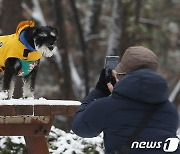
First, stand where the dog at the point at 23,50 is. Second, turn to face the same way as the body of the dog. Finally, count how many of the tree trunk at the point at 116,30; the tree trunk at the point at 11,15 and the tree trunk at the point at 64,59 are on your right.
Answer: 0

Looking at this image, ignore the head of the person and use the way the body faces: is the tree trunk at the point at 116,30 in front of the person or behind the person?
in front

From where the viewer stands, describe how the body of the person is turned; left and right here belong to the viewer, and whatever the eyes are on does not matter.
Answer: facing away from the viewer and to the left of the viewer

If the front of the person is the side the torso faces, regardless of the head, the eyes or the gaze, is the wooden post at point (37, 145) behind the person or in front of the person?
in front

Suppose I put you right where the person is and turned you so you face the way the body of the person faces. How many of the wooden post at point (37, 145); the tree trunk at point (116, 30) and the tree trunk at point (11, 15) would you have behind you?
0

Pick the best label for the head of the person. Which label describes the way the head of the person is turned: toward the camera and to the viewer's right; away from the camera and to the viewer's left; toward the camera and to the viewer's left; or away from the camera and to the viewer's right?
away from the camera and to the viewer's left

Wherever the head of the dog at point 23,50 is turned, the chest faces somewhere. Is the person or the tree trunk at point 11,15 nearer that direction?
the person

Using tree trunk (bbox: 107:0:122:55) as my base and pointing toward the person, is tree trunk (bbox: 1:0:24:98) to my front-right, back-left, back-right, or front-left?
front-right

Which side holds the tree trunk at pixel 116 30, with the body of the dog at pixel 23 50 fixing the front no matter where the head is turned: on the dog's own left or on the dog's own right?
on the dog's own left

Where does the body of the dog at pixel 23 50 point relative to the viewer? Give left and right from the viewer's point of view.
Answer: facing the viewer and to the right of the viewer
